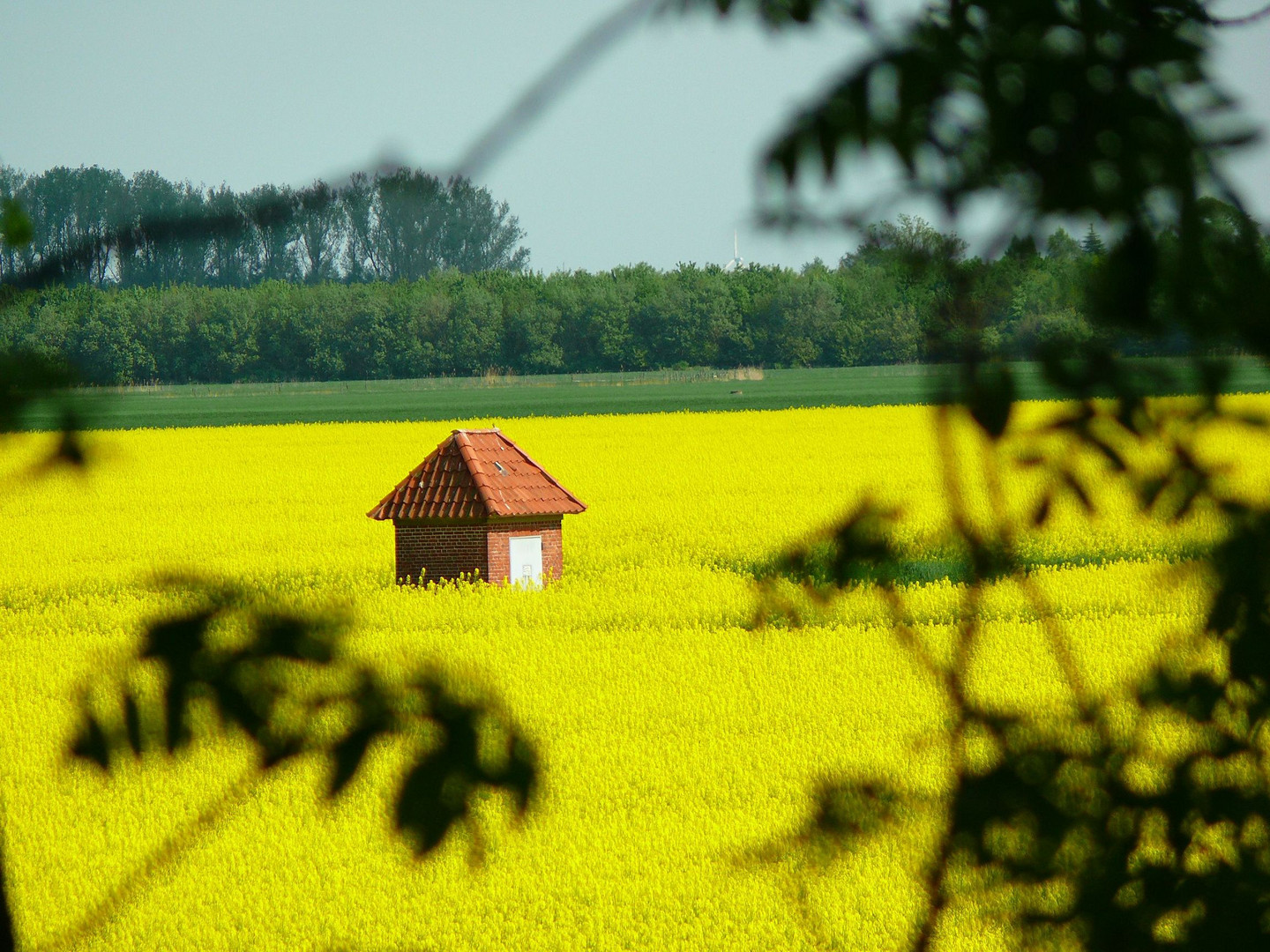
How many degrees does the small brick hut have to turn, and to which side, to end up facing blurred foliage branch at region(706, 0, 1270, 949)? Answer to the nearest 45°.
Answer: approximately 45° to its right

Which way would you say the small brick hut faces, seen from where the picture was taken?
facing the viewer and to the right of the viewer
